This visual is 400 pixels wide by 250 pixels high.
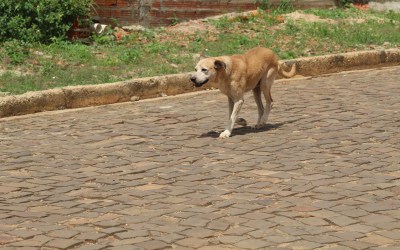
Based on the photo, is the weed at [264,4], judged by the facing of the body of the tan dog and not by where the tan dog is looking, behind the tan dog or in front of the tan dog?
behind

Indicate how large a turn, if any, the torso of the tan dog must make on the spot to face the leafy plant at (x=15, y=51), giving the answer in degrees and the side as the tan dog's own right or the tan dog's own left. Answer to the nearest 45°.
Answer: approximately 90° to the tan dog's own right

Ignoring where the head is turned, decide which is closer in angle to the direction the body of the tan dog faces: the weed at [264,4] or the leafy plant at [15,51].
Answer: the leafy plant

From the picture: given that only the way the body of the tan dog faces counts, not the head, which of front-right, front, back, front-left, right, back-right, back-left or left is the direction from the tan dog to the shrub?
right

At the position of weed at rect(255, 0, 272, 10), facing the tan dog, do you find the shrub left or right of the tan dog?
right

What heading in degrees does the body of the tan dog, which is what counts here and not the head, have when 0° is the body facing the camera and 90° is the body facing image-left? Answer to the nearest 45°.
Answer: approximately 45°
